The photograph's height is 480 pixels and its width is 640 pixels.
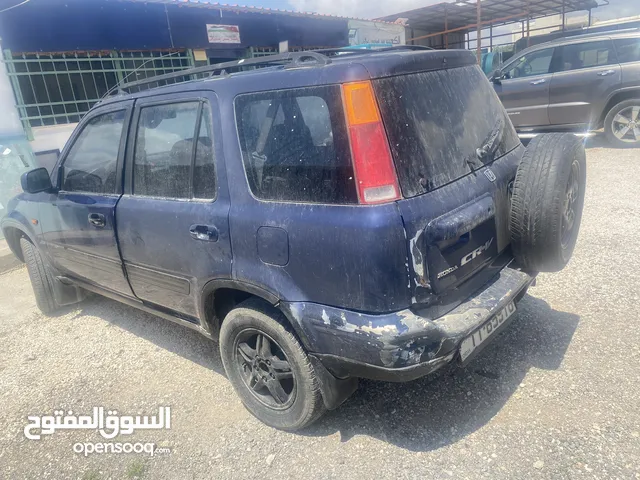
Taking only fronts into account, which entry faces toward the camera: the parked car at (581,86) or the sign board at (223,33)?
the sign board

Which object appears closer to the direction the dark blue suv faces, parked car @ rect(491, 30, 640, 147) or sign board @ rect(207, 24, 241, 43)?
the sign board

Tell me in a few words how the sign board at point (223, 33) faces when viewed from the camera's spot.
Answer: facing the viewer

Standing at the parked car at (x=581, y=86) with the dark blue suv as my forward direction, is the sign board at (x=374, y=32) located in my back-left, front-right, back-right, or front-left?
back-right

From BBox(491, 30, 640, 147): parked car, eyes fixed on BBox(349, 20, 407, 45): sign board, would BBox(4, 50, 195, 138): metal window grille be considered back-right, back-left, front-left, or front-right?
front-left

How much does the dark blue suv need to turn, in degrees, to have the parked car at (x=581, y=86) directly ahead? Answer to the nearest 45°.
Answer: approximately 90° to its right

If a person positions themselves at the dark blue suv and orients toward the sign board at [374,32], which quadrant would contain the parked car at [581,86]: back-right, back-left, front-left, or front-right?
front-right

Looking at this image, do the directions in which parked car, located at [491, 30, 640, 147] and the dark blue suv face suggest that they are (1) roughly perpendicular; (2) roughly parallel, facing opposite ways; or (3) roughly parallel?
roughly parallel

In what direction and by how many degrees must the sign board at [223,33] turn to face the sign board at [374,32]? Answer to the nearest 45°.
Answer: approximately 135° to its left

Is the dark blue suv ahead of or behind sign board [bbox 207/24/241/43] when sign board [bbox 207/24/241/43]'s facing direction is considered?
ahead

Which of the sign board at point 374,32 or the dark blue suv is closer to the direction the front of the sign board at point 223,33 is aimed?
the dark blue suv

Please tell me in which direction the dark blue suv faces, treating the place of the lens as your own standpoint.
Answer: facing away from the viewer and to the left of the viewer

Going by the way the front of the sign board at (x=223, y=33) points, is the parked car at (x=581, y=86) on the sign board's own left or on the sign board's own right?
on the sign board's own left

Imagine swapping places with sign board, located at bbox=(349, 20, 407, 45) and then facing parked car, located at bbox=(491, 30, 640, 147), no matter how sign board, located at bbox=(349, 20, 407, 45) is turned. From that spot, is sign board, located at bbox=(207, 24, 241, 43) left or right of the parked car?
right

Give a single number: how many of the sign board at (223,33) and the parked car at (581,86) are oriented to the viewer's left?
1

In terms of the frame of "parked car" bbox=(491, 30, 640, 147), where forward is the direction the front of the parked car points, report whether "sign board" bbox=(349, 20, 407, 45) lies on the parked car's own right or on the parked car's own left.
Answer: on the parked car's own right

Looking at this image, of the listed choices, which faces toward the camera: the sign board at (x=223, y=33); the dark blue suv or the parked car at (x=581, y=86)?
the sign board
